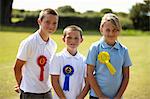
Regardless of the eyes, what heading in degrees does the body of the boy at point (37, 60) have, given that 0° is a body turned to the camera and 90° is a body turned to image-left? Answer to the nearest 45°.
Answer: approximately 315°

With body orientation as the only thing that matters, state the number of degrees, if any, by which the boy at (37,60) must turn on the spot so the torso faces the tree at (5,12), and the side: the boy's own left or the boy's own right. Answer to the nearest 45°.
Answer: approximately 135° to the boy's own left

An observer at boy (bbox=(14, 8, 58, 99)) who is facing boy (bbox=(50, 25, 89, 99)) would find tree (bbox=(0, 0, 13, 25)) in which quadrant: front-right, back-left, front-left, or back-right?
back-left

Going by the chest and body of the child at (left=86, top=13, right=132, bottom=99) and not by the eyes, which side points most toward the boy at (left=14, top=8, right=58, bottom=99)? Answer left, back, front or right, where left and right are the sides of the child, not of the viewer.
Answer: right

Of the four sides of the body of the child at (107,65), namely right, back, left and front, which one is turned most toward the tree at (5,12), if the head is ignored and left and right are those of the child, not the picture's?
back

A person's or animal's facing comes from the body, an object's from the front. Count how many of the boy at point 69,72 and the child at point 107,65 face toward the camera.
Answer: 2
